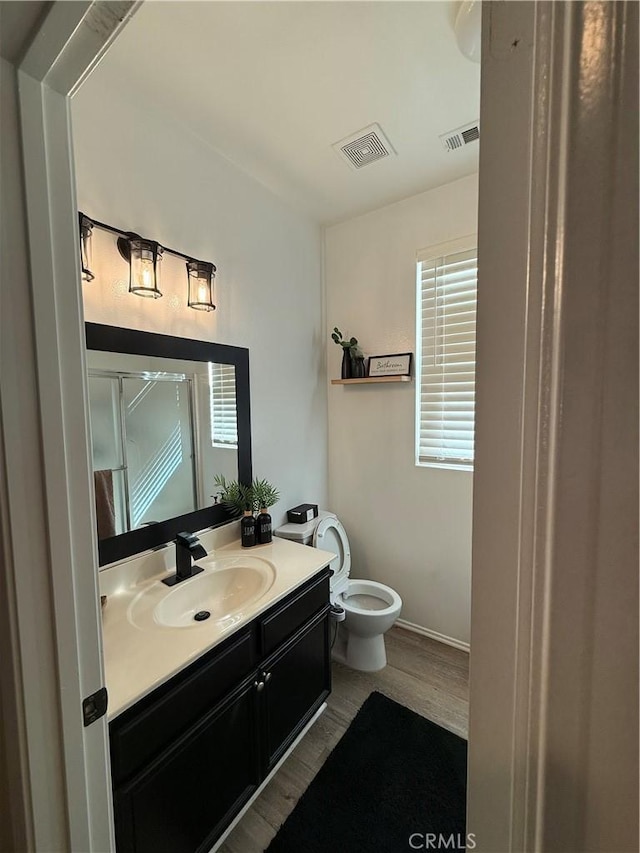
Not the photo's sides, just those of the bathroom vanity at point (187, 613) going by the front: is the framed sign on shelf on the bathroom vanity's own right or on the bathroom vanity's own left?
on the bathroom vanity's own left

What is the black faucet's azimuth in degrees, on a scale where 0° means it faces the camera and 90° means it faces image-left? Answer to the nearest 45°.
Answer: approximately 315°

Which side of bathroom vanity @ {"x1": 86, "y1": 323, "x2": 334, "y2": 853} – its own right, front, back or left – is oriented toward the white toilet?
left

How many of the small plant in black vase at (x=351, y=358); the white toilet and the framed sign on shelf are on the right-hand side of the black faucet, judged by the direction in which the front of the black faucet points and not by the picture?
0

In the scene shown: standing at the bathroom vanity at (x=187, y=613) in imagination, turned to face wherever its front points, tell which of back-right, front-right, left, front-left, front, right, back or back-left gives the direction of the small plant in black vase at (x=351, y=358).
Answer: left

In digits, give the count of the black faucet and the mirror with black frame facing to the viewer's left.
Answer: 0

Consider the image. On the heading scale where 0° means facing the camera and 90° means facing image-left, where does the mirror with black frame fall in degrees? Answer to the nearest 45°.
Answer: approximately 315°

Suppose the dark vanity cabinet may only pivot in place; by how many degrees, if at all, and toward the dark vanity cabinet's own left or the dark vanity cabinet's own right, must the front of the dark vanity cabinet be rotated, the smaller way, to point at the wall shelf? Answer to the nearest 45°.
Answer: approximately 90° to the dark vanity cabinet's own left

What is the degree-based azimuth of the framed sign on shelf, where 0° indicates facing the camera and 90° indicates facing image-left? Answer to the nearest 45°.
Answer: approximately 45°

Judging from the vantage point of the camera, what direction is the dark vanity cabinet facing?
facing the viewer and to the right of the viewer

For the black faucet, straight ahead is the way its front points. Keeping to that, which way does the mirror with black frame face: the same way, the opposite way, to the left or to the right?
the same way

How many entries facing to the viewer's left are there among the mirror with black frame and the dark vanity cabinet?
0

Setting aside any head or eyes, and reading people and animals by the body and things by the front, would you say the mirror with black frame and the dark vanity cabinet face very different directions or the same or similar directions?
same or similar directions

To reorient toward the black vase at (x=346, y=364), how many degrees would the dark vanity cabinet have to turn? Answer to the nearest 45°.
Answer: approximately 90° to its left
